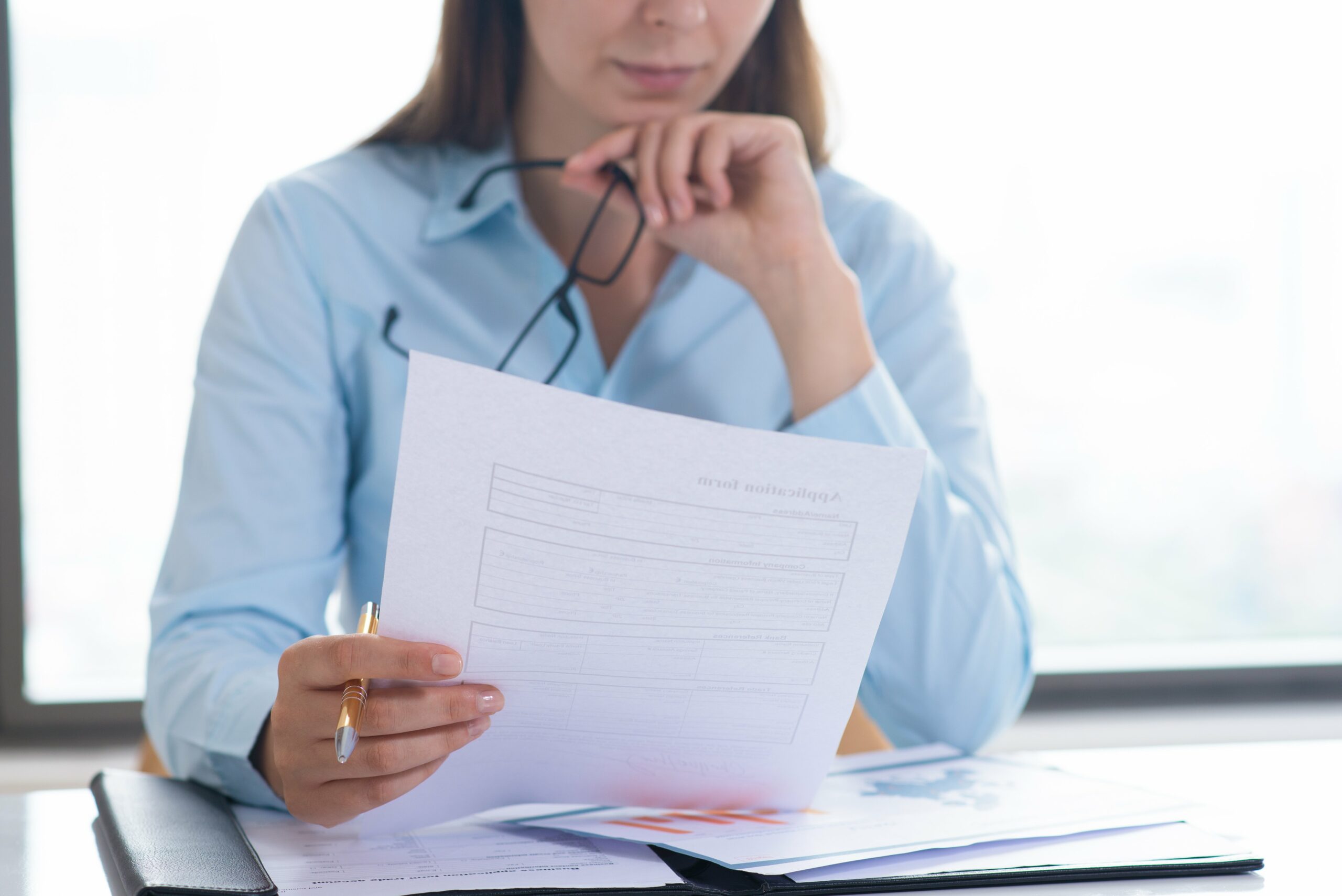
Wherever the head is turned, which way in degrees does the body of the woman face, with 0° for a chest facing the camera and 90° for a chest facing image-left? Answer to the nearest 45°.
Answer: approximately 0°
